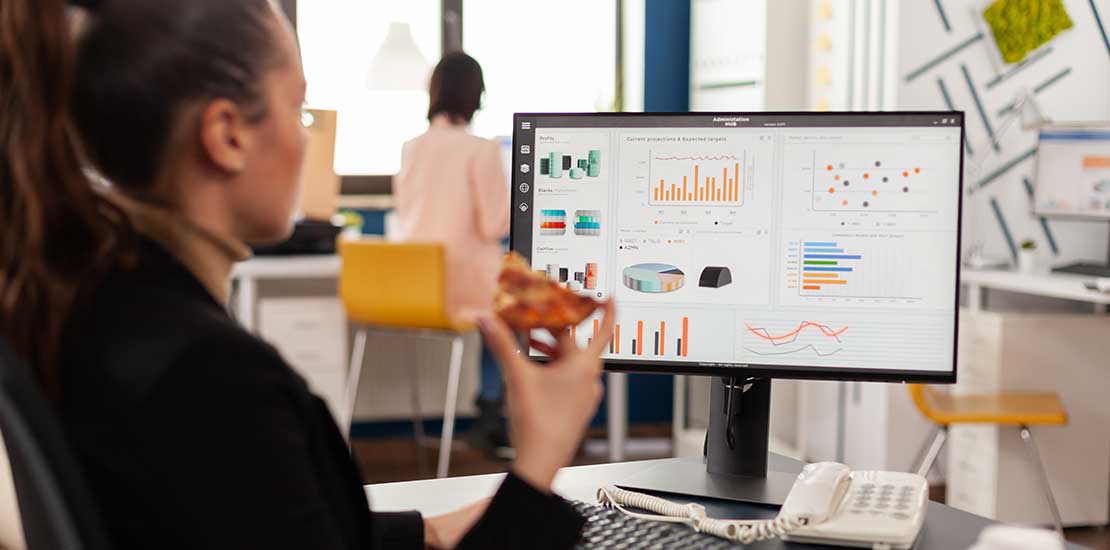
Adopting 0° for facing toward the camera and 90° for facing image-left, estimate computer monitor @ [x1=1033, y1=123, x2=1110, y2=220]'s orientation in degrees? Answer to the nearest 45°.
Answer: approximately 45°

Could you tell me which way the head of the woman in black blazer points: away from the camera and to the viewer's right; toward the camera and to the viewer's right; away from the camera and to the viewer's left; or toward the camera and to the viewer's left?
away from the camera and to the viewer's right

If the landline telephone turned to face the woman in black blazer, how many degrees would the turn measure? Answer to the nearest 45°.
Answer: approximately 45° to its right

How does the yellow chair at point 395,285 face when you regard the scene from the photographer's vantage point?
facing away from the viewer and to the right of the viewer

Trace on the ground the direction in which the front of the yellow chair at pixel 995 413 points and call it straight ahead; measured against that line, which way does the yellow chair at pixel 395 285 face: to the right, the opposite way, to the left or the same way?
to the left

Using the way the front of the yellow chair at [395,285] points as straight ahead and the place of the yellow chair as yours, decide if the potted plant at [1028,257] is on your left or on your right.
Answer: on your right

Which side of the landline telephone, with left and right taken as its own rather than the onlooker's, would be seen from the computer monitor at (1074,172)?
back

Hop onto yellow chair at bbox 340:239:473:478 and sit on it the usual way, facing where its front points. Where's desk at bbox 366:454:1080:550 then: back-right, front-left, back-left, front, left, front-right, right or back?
back-right

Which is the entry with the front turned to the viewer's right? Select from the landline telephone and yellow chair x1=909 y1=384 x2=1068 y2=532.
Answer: the yellow chair

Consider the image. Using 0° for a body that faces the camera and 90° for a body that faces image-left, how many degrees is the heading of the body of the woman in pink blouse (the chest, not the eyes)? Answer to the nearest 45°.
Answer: approximately 180°

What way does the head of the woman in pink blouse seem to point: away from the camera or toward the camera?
away from the camera

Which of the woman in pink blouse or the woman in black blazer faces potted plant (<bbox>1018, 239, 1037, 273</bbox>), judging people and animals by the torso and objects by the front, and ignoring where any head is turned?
the woman in black blazer

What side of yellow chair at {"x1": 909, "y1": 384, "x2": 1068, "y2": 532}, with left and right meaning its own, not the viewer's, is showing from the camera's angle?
right

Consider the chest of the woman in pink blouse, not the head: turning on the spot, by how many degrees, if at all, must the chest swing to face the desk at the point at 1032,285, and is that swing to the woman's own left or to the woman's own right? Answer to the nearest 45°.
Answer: approximately 90° to the woman's own right
